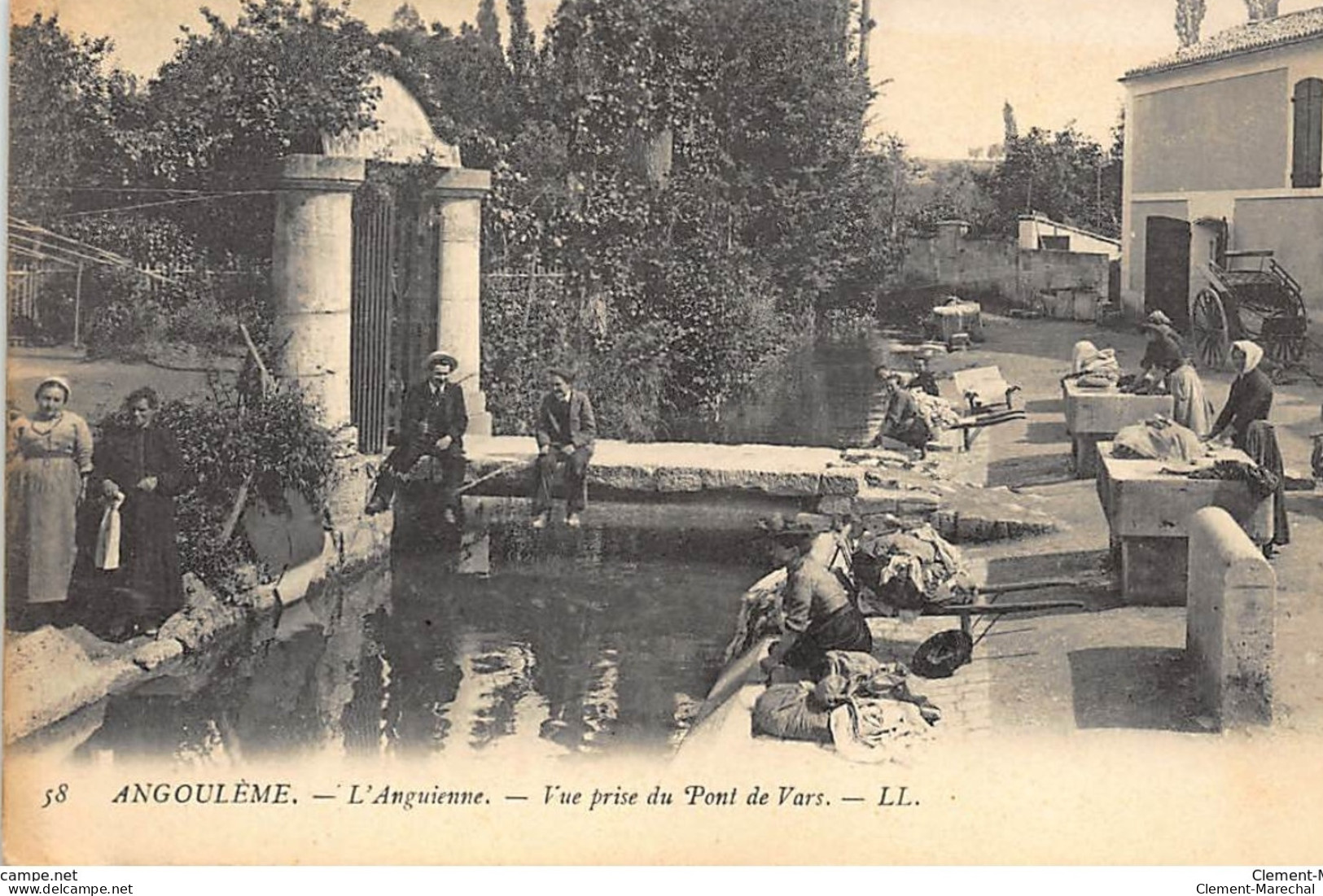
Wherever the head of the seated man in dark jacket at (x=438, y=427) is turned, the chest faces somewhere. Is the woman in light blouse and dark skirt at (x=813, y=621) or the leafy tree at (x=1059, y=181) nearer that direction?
the woman in light blouse and dark skirt

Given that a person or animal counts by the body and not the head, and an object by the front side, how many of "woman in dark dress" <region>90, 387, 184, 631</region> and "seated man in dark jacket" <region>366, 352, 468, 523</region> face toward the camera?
2

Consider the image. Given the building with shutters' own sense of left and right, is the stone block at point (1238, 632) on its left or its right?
on its left

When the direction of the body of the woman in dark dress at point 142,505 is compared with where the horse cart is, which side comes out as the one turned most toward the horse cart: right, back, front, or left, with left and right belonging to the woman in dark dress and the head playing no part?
left

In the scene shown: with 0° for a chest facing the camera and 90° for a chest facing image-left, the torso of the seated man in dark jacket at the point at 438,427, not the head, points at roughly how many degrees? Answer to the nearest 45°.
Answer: approximately 0°
